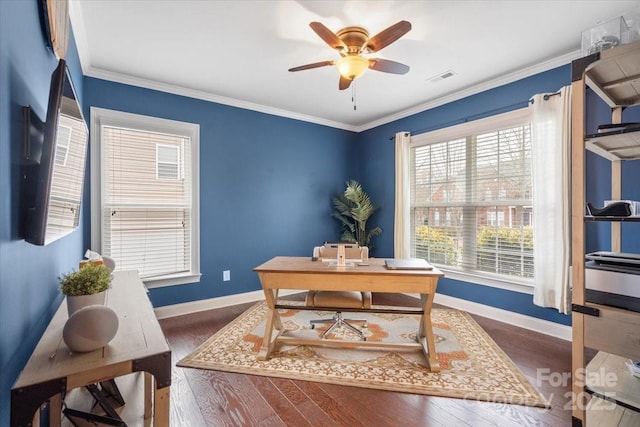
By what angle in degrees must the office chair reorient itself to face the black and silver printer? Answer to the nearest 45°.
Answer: approximately 45° to its left

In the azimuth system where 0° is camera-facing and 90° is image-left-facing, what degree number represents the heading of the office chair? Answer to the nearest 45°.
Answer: approximately 0°

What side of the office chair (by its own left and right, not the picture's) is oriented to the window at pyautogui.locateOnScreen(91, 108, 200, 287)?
right

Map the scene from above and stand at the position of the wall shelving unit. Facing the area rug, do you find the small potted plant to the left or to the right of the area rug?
left

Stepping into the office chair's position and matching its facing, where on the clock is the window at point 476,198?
The window is roughly at 8 o'clock from the office chair.

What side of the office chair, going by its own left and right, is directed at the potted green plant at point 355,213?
back

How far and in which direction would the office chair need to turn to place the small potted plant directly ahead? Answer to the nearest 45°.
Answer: approximately 45° to its right
